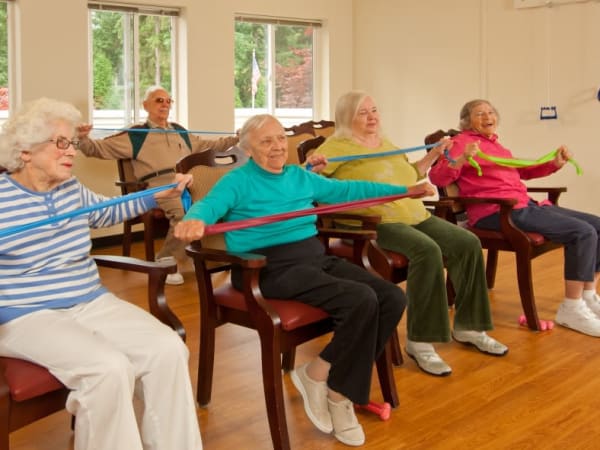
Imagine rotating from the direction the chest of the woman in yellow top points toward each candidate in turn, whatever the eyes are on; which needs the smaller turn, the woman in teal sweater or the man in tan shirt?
the woman in teal sweater

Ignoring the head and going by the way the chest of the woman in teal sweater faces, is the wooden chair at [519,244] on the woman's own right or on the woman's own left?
on the woman's own left

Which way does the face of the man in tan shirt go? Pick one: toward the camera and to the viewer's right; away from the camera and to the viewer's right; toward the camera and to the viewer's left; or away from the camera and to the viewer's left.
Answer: toward the camera and to the viewer's right

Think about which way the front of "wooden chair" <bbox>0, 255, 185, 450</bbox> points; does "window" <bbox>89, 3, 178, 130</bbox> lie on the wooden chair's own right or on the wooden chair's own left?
on the wooden chair's own left

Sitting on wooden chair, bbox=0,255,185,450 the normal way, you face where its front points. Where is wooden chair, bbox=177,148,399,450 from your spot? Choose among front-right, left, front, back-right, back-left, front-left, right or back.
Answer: left

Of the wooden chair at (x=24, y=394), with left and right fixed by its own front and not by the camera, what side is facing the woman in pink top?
left

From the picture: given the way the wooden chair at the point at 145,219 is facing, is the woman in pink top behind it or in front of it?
in front

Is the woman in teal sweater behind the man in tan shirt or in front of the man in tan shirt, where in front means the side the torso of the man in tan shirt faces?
in front

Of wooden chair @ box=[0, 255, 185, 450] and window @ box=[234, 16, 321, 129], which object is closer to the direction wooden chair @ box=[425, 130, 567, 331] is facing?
the wooden chair
